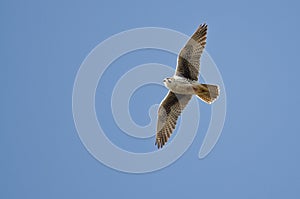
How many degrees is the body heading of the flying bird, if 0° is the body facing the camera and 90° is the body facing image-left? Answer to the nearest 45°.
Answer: approximately 90°
